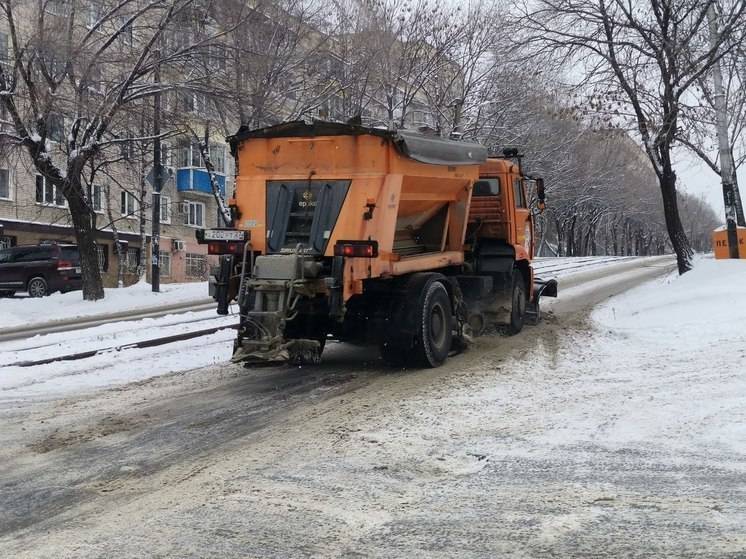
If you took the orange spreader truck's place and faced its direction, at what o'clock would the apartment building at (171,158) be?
The apartment building is roughly at 10 o'clock from the orange spreader truck.

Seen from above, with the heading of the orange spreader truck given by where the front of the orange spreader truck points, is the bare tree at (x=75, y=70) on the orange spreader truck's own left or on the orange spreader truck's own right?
on the orange spreader truck's own left

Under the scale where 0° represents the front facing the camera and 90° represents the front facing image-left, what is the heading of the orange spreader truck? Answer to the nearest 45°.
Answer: approximately 225°

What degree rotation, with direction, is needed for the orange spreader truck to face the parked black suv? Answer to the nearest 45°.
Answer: approximately 90° to its left
